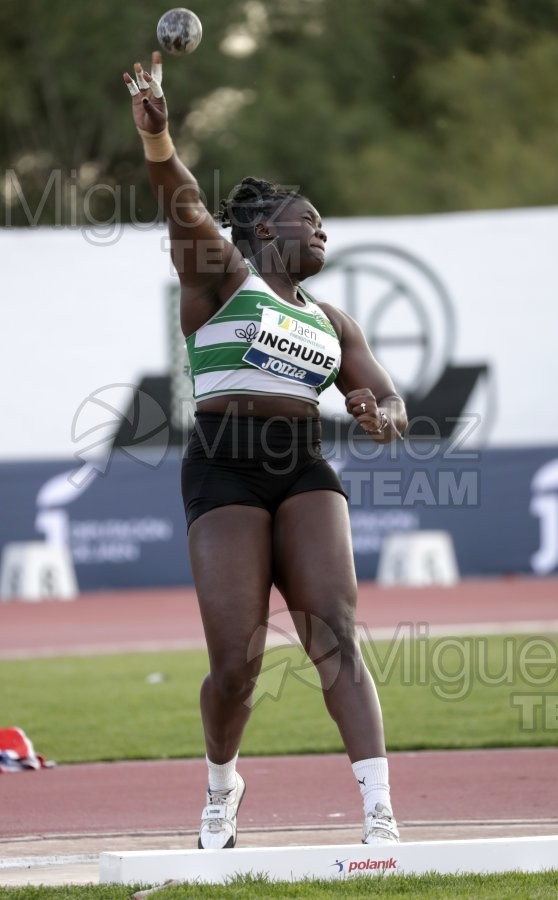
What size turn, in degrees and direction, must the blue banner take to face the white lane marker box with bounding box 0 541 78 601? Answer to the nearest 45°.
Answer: approximately 90° to its right

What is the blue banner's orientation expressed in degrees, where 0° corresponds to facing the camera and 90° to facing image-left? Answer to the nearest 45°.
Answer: approximately 0°
